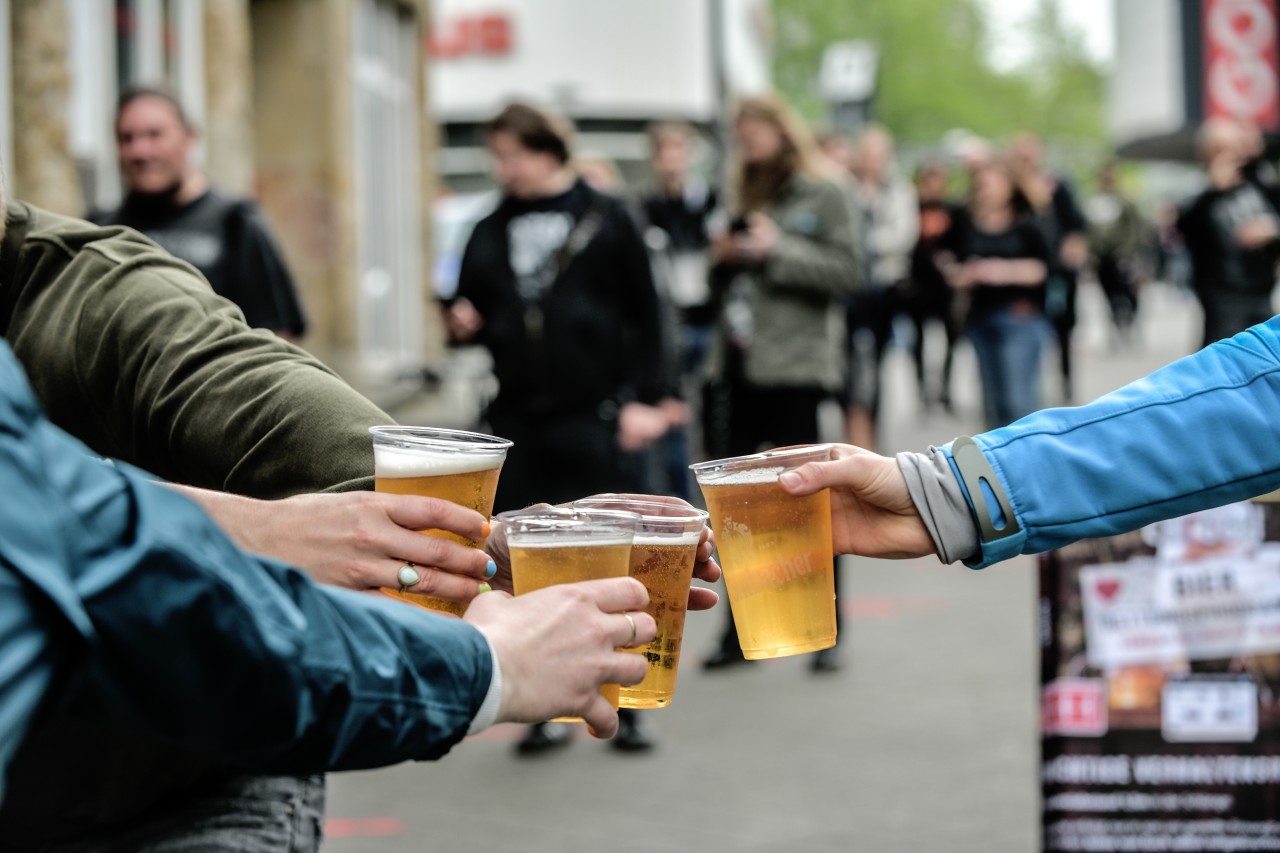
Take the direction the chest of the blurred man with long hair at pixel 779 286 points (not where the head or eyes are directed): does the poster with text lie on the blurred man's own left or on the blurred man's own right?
on the blurred man's own left

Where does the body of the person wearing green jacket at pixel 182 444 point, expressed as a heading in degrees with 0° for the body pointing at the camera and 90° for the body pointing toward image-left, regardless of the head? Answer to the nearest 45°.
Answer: approximately 270°

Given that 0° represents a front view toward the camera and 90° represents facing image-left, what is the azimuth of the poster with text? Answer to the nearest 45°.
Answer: approximately 0°

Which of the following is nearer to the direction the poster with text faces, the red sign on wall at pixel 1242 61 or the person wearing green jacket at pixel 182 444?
the person wearing green jacket

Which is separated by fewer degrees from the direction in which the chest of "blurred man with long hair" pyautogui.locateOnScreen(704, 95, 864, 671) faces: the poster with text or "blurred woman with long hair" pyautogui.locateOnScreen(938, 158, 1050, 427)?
the poster with text

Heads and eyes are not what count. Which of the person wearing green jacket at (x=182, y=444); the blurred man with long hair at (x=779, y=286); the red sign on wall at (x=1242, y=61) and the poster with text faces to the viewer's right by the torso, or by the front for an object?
the person wearing green jacket

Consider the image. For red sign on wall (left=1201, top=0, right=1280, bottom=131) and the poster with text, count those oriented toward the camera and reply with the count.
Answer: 2
